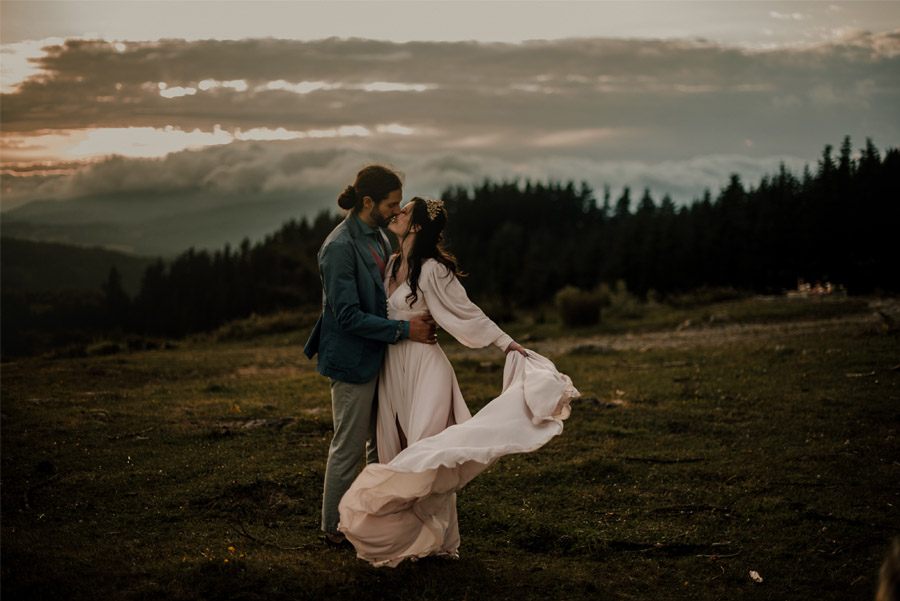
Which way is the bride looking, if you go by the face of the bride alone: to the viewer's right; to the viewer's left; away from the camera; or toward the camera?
to the viewer's left

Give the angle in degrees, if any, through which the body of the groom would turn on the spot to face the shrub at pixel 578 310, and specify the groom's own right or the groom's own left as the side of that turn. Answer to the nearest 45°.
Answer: approximately 90° to the groom's own left

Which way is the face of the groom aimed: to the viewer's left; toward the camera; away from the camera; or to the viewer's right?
to the viewer's right

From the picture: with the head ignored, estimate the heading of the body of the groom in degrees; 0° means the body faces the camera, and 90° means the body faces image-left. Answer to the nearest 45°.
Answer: approximately 270°

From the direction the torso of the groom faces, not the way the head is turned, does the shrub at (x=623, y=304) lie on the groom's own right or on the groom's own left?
on the groom's own left
